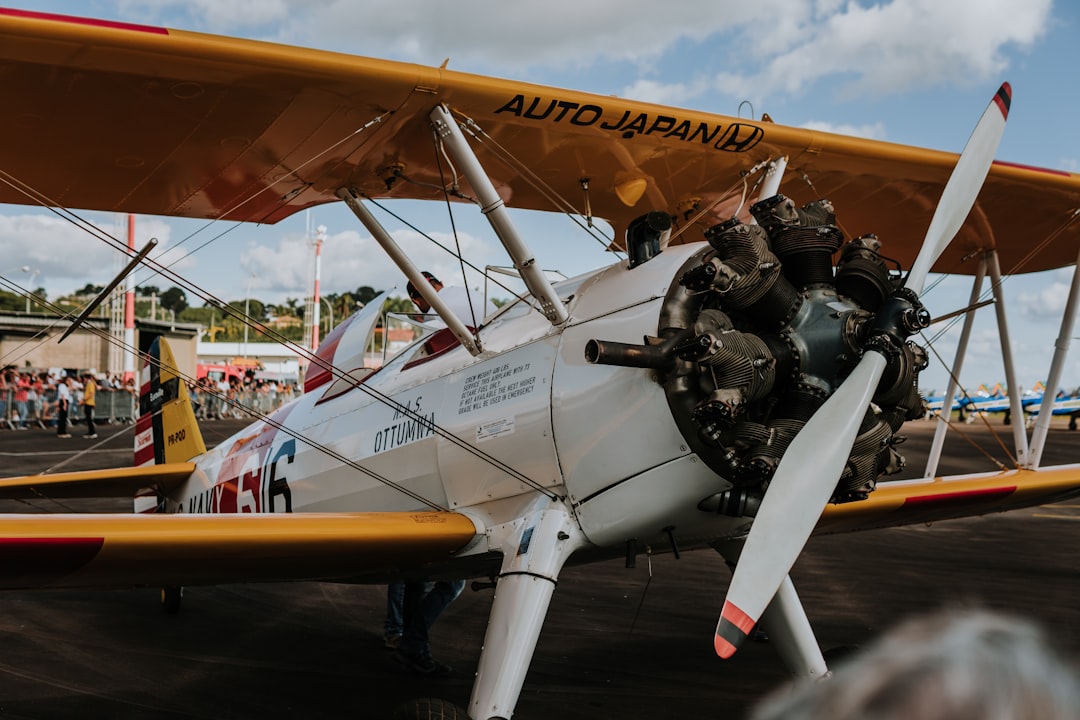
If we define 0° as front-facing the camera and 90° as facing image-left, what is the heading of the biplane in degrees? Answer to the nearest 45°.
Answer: approximately 315°

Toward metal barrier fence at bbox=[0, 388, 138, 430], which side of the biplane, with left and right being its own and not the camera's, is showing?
back
